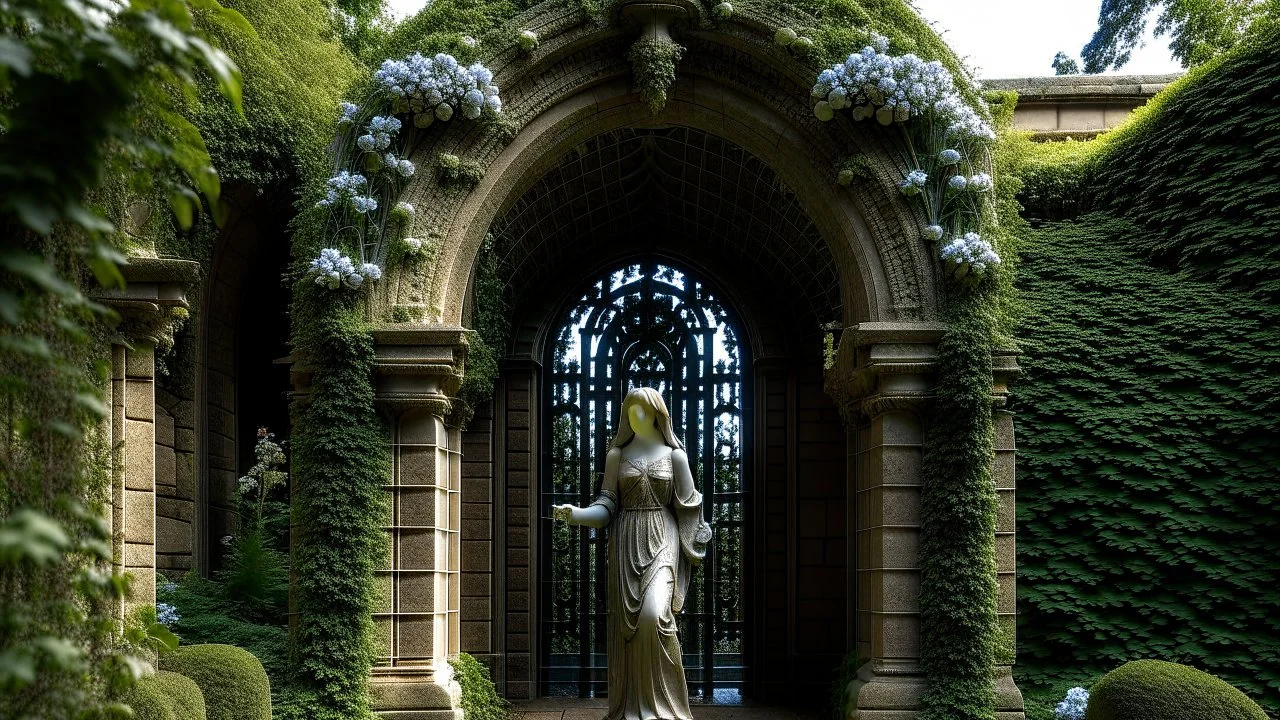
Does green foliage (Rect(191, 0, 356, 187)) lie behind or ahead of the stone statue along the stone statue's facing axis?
behind

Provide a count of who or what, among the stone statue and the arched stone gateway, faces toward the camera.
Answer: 2

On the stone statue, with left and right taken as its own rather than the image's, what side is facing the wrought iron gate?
back

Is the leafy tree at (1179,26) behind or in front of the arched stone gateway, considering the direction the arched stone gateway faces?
behind
